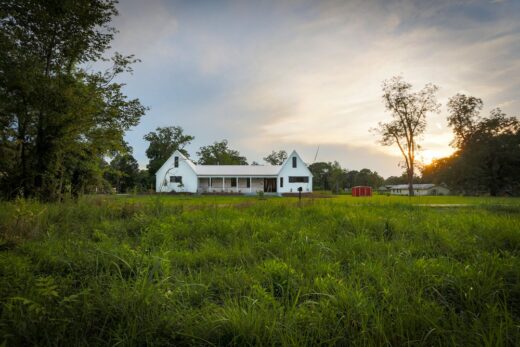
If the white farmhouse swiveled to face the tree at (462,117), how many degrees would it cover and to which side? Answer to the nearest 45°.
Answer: approximately 90° to its left

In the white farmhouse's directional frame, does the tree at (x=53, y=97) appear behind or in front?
in front

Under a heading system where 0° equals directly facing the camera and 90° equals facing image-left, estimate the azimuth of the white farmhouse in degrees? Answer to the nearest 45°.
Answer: approximately 0°

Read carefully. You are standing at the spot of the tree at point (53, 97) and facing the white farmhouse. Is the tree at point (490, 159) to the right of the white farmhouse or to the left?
right

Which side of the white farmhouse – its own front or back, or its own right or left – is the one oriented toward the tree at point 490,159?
left
